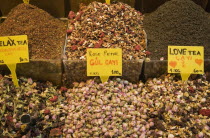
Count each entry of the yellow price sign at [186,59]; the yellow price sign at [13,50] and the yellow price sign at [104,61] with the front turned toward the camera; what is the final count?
3

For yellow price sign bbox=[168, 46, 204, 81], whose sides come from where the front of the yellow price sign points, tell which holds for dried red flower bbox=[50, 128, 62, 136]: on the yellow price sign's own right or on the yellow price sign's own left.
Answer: on the yellow price sign's own right

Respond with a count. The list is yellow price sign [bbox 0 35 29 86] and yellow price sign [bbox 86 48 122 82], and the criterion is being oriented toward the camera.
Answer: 2

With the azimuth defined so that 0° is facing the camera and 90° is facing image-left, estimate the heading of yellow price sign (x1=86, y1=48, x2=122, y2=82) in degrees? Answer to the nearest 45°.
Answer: approximately 0°

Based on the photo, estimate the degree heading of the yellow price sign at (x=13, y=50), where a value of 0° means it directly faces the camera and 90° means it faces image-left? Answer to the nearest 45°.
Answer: approximately 0°

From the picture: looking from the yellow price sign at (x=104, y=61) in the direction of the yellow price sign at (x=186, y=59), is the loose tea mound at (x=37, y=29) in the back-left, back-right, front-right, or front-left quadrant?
back-left

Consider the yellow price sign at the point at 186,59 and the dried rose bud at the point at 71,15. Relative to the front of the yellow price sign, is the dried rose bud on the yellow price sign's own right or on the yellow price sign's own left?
on the yellow price sign's own right

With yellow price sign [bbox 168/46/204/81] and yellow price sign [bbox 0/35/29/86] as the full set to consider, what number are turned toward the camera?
2
